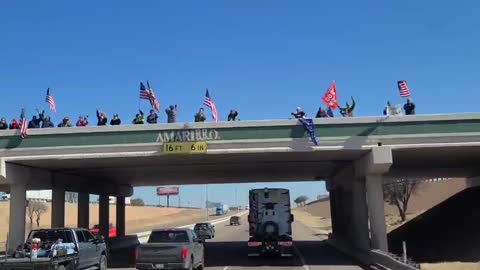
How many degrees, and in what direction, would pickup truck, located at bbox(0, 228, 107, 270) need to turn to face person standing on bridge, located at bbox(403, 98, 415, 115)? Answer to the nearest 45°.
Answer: approximately 45° to its right

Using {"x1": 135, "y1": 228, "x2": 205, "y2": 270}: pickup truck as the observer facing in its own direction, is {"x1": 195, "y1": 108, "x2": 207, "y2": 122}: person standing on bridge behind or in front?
in front

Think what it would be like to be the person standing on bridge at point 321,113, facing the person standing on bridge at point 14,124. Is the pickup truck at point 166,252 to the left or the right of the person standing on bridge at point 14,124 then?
left

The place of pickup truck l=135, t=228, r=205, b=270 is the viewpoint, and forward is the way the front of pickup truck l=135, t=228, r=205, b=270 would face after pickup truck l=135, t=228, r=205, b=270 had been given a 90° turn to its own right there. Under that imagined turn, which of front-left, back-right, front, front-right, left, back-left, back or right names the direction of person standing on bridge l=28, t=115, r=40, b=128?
back-left

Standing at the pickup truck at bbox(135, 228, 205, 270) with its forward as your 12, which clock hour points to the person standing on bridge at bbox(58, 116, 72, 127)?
The person standing on bridge is roughly at 11 o'clock from the pickup truck.

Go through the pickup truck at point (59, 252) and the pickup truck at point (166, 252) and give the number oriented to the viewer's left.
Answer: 0

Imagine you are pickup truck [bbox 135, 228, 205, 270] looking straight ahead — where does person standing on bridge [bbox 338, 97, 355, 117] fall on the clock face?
The person standing on bridge is roughly at 2 o'clock from the pickup truck.

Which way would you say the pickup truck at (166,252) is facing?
away from the camera

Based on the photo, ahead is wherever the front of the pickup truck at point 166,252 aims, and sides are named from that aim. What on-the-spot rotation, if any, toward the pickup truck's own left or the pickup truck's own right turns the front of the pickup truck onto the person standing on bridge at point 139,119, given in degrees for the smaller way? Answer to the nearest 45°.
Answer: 0° — it already faces them

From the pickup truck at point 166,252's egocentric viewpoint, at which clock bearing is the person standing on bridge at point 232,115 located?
The person standing on bridge is roughly at 1 o'clock from the pickup truck.

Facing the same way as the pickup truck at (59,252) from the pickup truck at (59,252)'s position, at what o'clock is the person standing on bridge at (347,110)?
The person standing on bridge is roughly at 1 o'clock from the pickup truck.

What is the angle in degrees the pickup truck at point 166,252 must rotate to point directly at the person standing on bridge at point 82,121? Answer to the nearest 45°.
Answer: approximately 45° to its left

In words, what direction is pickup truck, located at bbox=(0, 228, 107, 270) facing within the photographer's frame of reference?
facing away from the viewer and to the right of the viewer

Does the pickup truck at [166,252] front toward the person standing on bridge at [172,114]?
yes

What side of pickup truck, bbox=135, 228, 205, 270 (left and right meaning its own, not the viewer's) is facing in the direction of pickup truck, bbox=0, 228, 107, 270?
left

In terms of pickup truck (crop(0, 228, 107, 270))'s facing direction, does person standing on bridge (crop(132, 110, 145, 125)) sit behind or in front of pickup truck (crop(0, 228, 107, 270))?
in front
